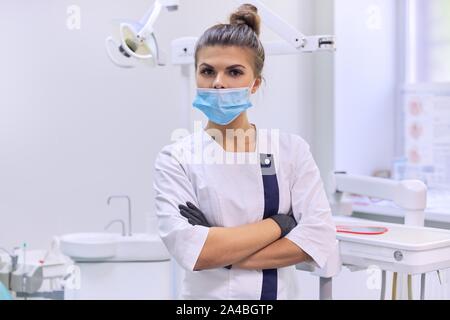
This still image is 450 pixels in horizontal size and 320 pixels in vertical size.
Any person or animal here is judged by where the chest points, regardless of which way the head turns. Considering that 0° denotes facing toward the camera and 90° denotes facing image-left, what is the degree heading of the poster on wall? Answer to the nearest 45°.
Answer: approximately 0°

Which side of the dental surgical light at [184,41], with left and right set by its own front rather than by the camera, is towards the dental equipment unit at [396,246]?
left

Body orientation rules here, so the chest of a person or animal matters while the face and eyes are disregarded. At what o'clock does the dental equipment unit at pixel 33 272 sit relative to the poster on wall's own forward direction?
The dental equipment unit is roughly at 2 o'clock from the poster on wall.

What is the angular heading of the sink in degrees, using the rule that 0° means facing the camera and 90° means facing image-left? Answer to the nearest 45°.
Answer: approximately 0°

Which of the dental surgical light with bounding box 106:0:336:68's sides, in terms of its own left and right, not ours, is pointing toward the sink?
right

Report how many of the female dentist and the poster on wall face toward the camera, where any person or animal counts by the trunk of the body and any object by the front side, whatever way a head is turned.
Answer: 2

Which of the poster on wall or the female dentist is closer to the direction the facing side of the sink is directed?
the female dentist
